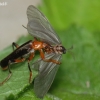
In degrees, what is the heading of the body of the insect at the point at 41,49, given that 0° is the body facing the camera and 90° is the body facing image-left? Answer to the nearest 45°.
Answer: approximately 270°
